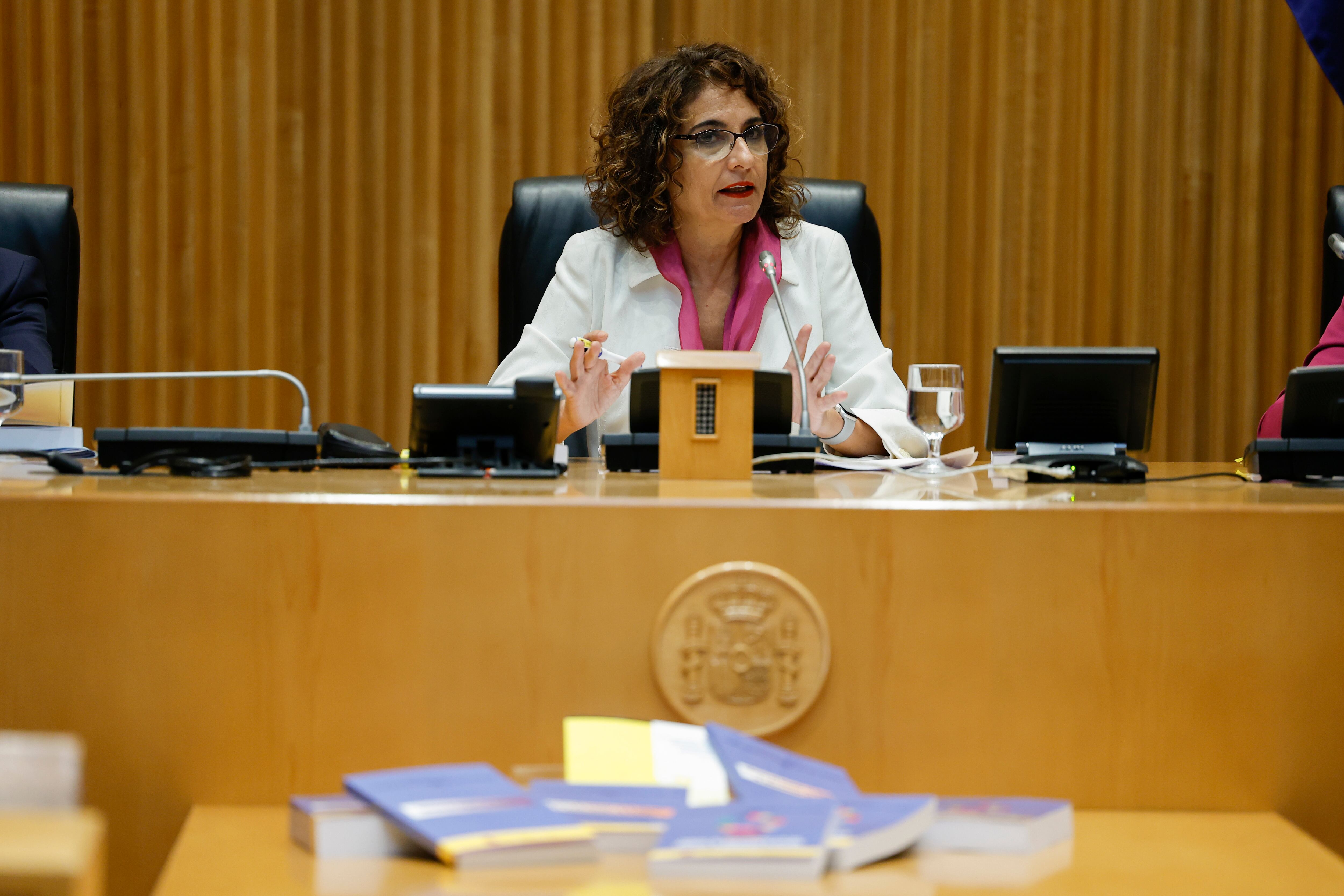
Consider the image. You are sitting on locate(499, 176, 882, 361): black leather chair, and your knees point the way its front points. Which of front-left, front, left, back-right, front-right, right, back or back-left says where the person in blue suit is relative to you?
right

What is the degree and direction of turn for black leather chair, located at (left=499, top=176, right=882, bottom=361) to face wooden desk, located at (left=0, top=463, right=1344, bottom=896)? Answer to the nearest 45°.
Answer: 0° — it already faces it

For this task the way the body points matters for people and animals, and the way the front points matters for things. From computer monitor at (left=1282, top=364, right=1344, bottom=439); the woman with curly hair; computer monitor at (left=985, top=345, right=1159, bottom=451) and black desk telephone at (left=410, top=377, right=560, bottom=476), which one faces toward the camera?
the woman with curly hair

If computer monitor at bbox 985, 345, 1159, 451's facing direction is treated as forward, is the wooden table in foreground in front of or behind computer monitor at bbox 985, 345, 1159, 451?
behind

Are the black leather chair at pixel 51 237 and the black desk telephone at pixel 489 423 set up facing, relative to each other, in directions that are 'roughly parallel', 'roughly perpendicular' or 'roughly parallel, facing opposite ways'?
roughly parallel, facing opposite ways

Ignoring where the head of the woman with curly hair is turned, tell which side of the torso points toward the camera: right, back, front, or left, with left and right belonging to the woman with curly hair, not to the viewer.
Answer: front

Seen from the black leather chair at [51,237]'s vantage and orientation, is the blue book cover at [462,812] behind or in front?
in front

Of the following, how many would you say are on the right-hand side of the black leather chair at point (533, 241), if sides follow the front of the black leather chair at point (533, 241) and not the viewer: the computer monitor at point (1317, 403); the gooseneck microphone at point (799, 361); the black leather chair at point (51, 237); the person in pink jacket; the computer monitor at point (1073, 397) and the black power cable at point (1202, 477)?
1

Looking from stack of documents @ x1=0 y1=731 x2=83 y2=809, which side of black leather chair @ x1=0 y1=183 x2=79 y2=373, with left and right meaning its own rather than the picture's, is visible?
front

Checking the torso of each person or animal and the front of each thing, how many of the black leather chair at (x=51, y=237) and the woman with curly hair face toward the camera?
2

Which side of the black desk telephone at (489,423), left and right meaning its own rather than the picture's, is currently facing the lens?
back

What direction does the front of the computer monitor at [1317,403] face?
away from the camera

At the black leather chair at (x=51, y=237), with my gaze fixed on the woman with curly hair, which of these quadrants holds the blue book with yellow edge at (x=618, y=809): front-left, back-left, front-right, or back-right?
front-right

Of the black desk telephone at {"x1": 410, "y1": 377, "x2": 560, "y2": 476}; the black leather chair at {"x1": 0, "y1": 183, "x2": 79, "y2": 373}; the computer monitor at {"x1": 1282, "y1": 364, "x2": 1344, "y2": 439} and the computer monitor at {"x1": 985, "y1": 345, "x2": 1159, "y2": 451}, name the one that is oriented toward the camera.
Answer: the black leather chair

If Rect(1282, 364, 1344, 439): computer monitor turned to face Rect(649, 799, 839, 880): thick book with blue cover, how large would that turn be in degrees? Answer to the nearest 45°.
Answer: approximately 180°

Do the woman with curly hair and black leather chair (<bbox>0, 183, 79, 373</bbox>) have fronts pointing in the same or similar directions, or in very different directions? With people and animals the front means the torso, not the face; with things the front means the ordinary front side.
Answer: same or similar directions

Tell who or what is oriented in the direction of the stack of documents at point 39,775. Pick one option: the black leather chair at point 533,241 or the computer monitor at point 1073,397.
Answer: the black leather chair
